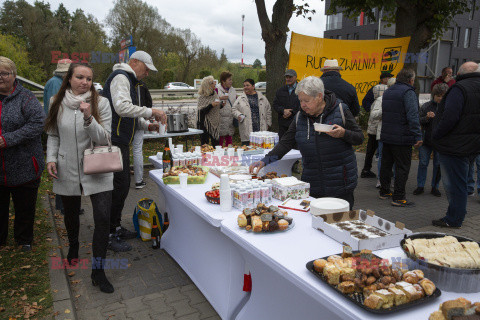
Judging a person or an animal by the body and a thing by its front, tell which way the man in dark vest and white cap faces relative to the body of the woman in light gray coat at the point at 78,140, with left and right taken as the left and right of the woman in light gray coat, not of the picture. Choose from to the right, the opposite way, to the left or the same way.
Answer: to the left

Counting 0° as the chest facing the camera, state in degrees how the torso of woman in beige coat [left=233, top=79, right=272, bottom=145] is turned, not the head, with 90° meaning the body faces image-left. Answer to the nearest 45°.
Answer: approximately 0°

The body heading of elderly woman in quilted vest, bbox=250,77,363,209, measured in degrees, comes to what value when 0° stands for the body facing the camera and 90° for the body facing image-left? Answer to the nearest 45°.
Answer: approximately 45°

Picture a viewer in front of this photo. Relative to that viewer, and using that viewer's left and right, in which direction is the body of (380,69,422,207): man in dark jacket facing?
facing away from the viewer and to the right of the viewer

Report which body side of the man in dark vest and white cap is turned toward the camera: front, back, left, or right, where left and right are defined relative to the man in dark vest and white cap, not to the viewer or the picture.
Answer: right

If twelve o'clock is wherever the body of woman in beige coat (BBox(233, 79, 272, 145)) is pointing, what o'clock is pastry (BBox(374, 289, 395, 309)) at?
The pastry is roughly at 12 o'clock from the woman in beige coat.

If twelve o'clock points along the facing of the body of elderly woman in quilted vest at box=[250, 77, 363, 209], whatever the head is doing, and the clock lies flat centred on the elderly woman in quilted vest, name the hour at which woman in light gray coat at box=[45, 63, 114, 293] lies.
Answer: The woman in light gray coat is roughly at 1 o'clock from the elderly woman in quilted vest.

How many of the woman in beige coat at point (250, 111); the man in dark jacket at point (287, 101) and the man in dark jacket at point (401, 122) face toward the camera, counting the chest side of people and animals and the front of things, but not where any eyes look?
2

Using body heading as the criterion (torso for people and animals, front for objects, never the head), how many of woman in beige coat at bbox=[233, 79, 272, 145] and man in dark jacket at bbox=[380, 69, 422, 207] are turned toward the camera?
1
